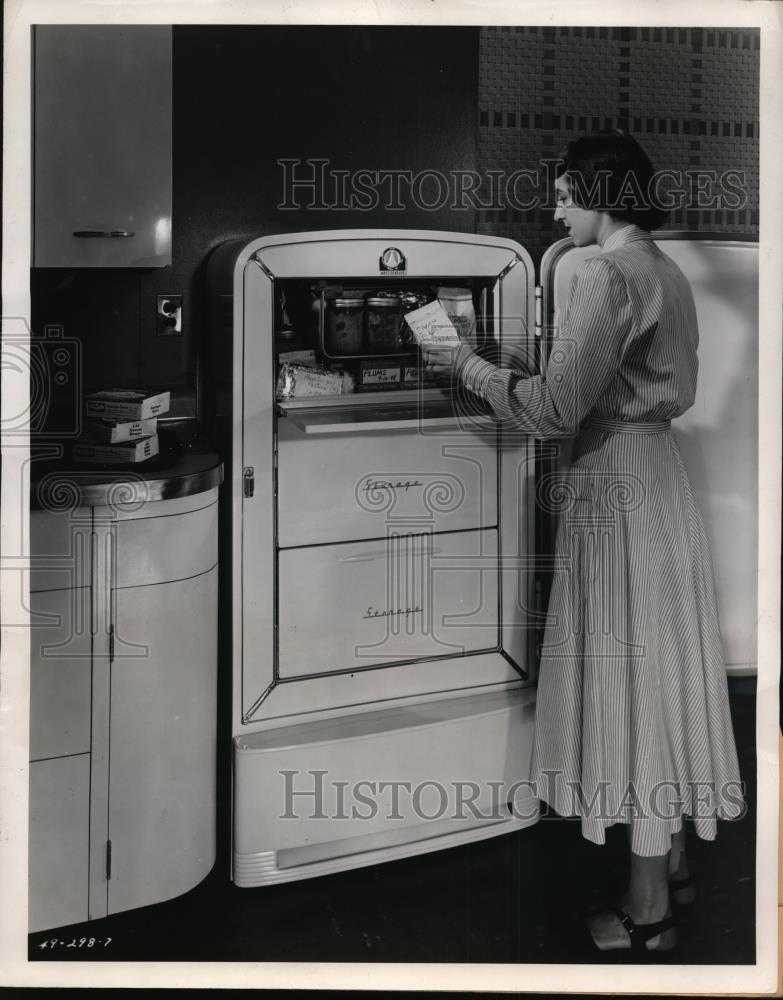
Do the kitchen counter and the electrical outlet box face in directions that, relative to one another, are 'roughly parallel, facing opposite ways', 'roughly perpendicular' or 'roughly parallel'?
roughly parallel

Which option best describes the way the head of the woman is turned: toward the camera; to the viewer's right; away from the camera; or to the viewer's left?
to the viewer's left

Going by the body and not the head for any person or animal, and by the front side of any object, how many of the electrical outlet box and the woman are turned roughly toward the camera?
1

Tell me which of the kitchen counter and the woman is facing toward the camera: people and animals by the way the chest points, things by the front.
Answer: the kitchen counter

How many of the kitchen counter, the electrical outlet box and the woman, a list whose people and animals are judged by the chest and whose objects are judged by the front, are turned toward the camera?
2

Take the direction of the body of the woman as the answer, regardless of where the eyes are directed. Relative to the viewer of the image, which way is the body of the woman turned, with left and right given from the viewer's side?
facing away from the viewer and to the left of the viewer

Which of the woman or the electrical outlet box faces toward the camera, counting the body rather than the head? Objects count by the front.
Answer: the electrical outlet box

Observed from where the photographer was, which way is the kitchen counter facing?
facing the viewer

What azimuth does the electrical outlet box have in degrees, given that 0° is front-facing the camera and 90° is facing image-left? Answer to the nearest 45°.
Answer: approximately 0°
